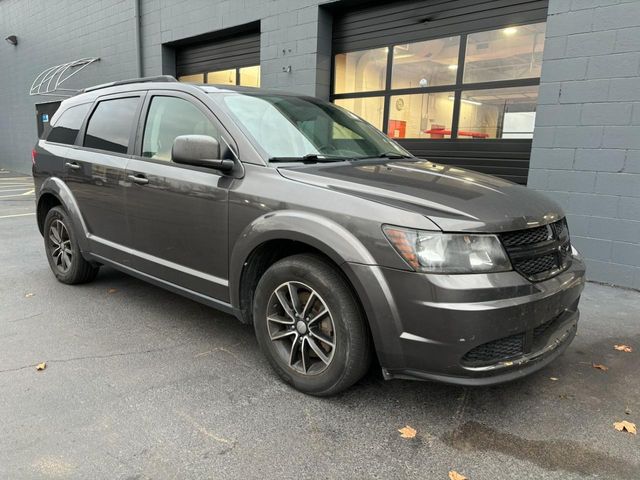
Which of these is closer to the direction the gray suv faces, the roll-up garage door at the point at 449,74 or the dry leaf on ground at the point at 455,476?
the dry leaf on ground

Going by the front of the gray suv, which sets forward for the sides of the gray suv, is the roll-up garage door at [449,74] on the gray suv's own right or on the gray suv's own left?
on the gray suv's own left

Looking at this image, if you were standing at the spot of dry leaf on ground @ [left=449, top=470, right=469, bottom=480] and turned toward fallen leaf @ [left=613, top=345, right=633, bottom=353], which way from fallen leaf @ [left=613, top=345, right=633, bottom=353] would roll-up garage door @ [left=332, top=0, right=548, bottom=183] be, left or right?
left

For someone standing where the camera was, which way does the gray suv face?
facing the viewer and to the right of the viewer

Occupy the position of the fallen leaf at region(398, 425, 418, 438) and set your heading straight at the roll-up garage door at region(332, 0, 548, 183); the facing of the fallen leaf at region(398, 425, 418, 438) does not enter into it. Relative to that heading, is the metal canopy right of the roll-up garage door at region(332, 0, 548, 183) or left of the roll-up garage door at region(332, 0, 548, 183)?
left

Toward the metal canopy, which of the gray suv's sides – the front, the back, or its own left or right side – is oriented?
back

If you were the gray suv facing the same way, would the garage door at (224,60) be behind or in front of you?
behind

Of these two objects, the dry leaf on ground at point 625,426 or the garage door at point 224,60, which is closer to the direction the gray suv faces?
the dry leaf on ground

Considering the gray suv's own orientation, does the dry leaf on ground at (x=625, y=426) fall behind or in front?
in front

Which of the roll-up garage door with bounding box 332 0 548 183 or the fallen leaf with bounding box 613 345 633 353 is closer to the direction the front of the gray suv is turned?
the fallen leaf

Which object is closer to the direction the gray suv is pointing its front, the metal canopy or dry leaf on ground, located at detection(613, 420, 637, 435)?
the dry leaf on ground

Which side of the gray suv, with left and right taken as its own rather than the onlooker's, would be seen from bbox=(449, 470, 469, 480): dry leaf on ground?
front
